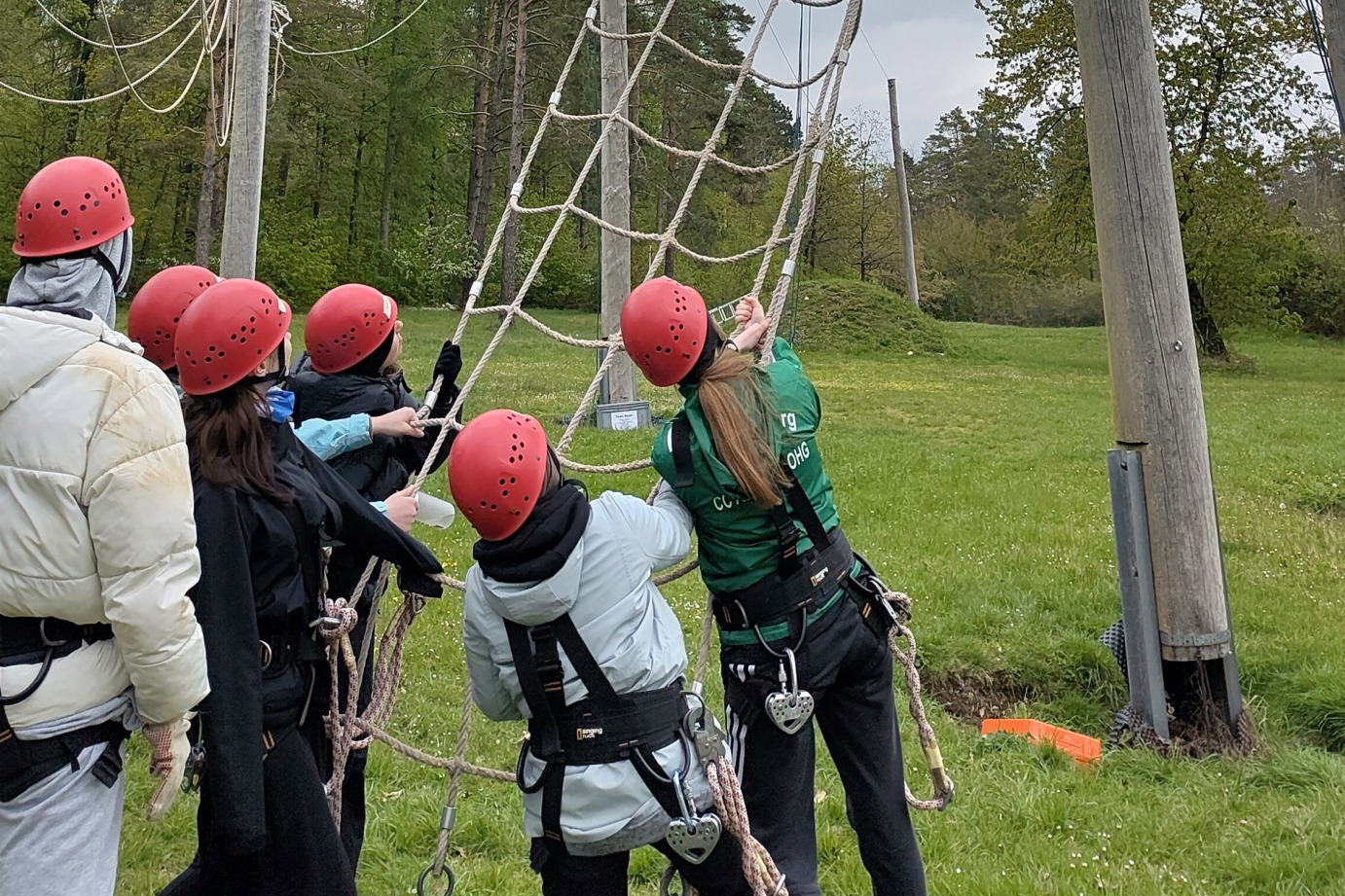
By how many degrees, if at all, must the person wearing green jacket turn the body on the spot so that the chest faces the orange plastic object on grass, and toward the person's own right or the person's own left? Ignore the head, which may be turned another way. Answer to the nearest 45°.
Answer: approximately 45° to the person's own right

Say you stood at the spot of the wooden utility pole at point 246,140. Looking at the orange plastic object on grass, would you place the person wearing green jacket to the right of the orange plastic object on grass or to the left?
right

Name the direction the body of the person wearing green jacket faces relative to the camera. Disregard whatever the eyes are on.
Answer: away from the camera

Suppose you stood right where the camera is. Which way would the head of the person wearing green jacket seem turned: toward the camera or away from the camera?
away from the camera

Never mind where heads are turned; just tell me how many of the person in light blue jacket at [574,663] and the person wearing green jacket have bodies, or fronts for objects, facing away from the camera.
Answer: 2

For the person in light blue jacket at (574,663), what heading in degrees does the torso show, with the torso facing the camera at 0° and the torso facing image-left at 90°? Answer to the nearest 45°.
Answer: approximately 180°

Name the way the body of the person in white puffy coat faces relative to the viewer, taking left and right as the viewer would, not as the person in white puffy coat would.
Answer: facing away from the viewer and to the right of the viewer

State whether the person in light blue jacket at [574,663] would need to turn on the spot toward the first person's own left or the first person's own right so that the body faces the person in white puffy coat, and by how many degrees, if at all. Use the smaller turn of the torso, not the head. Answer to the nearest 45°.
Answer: approximately 90° to the first person's own left

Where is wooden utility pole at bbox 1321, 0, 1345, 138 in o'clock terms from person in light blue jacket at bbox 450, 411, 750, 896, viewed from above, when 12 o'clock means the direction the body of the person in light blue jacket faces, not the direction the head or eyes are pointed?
The wooden utility pole is roughly at 2 o'clock from the person in light blue jacket.
